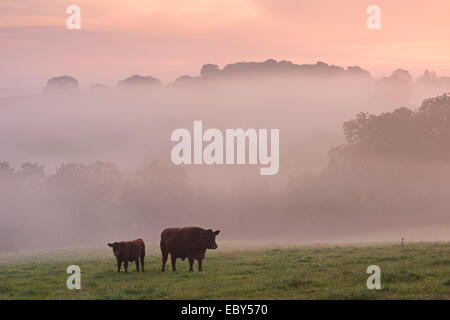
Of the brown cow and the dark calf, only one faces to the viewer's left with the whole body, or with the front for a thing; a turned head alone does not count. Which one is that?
the dark calf

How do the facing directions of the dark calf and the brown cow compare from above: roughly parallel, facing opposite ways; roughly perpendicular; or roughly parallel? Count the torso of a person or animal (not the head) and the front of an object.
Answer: roughly parallel, facing opposite ways

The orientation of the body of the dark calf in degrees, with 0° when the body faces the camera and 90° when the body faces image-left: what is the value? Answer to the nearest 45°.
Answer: approximately 90°

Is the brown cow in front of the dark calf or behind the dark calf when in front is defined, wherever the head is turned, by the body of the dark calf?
behind

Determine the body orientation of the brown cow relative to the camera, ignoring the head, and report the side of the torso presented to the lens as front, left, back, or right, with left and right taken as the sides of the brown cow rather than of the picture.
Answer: right

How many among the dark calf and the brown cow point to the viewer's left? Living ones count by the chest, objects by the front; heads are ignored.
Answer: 1

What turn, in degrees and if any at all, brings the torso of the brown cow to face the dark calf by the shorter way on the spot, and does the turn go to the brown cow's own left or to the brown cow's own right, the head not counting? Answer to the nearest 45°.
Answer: approximately 180°
